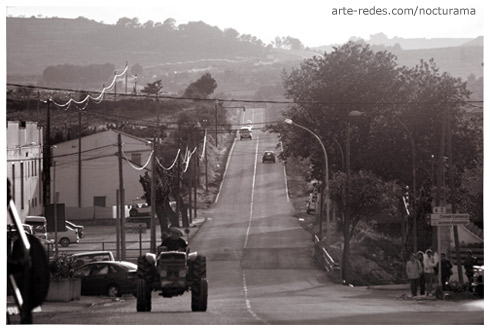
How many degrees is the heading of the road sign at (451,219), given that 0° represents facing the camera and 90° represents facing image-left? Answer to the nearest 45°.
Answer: approximately 0°

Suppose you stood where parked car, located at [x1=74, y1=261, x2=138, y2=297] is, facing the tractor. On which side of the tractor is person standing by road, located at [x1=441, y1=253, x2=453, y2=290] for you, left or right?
left

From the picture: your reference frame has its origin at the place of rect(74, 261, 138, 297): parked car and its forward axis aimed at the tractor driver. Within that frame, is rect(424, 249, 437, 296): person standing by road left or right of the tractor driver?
left
